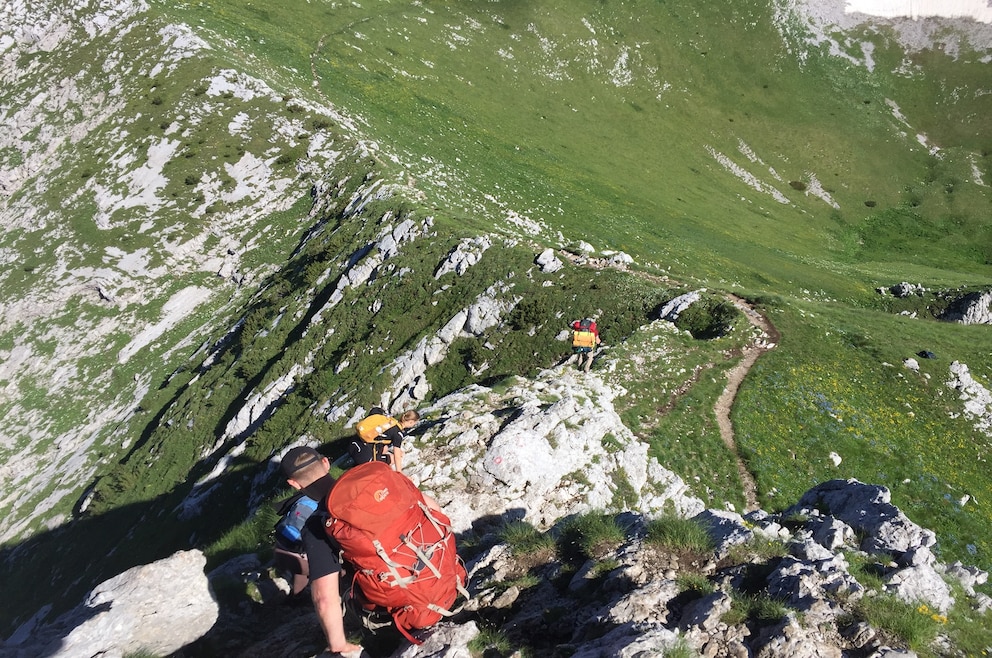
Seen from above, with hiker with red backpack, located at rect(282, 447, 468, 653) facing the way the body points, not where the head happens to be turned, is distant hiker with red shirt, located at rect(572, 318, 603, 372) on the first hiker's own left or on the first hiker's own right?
on the first hiker's own right

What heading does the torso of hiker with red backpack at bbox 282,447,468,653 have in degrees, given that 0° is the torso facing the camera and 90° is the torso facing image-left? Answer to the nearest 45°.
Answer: approximately 135°

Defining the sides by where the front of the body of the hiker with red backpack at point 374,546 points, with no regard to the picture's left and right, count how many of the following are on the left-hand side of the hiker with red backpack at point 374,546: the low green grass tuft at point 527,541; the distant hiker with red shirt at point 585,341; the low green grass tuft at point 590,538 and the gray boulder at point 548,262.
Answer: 0

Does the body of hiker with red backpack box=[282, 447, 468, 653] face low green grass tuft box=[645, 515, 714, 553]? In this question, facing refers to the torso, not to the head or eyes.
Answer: no

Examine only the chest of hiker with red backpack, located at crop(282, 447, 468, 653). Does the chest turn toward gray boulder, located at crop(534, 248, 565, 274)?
no

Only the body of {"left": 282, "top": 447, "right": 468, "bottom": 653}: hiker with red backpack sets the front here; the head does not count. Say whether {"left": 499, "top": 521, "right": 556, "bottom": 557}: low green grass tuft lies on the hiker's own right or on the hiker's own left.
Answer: on the hiker's own right

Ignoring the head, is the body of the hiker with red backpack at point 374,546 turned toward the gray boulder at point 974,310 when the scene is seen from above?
no

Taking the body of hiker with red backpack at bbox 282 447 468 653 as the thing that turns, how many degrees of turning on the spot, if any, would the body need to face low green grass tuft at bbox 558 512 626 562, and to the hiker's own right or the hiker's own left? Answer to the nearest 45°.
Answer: approximately 90° to the hiker's own right
